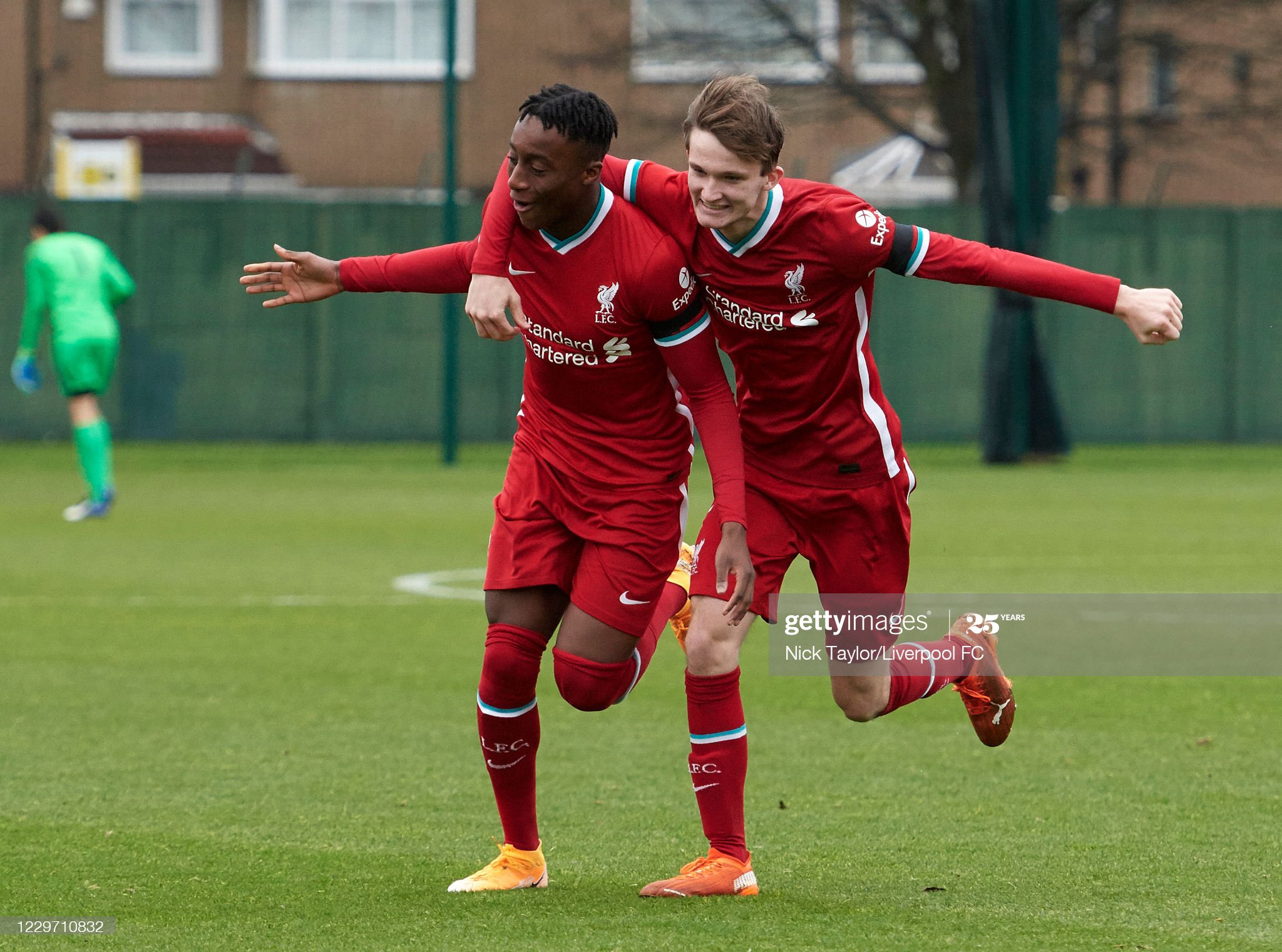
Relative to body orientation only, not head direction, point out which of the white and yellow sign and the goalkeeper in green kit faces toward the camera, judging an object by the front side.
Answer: the white and yellow sign

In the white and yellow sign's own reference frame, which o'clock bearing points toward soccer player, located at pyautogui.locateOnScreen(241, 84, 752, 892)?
The soccer player is roughly at 12 o'clock from the white and yellow sign.

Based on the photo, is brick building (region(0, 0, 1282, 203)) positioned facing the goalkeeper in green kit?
yes

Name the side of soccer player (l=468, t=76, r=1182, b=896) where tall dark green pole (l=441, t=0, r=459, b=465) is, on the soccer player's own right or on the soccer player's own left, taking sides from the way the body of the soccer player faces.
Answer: on the soccer player's own right

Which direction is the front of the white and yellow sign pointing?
toward the camera

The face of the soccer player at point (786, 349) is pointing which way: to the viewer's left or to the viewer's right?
to the viewer's left

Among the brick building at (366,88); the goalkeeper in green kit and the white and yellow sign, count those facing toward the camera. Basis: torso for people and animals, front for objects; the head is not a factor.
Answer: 2

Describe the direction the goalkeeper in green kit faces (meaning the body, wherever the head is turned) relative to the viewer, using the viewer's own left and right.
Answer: facing away from the viewer and to the left of the viewer

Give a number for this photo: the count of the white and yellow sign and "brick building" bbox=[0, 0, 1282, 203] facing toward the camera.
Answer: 2

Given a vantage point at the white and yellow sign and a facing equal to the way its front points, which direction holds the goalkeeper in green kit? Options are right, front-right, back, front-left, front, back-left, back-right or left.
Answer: front

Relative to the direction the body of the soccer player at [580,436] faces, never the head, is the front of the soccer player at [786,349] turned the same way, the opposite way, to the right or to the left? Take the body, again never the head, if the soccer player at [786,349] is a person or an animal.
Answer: the same way

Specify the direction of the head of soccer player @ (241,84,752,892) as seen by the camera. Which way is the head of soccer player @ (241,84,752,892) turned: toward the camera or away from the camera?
toward the camera

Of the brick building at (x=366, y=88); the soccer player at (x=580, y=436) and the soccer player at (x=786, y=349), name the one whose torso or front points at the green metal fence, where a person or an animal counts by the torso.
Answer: the brick building
